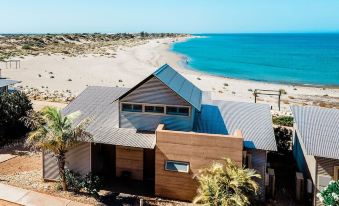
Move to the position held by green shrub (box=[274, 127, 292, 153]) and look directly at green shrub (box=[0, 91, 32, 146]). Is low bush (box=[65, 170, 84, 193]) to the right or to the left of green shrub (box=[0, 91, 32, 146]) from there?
left

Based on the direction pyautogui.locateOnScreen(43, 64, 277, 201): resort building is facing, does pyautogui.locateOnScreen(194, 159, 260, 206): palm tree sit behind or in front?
in front

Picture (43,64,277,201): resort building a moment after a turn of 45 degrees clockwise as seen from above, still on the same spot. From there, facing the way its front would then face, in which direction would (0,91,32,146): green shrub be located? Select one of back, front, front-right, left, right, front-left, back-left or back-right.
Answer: right

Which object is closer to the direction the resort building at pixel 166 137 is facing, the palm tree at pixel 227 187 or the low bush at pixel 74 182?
the palm tree

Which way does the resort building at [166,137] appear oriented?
toward the camera

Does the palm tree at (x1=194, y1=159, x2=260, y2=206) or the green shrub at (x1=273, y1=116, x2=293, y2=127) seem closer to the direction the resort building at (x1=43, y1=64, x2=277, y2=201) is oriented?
the palm tree

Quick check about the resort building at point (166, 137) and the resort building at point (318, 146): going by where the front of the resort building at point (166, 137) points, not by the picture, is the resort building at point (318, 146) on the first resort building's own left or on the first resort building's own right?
on the first resort building's own left
